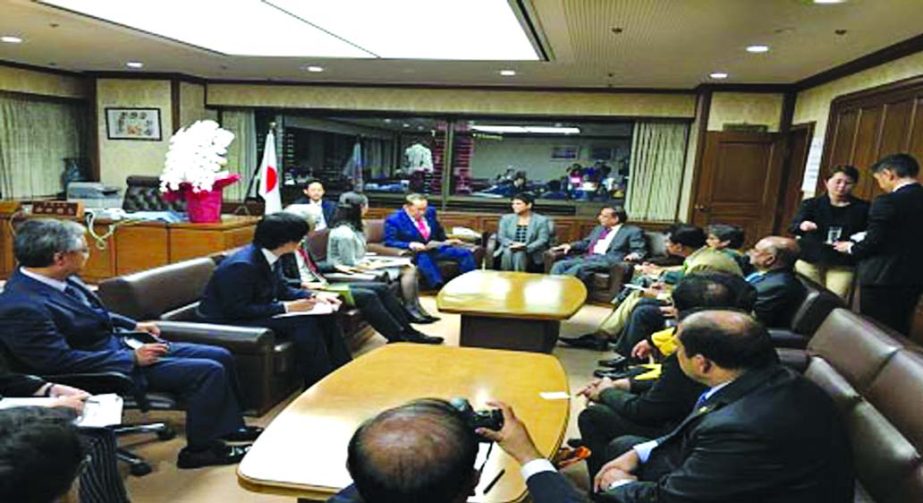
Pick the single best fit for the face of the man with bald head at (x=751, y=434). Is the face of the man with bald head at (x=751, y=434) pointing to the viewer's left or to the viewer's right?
to the viewer's left

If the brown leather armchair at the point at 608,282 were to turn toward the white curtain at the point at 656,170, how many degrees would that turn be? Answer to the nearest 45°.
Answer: approximately 135° to its right

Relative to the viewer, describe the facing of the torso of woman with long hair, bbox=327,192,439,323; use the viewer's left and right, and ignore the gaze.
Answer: facing to the right of the viewer

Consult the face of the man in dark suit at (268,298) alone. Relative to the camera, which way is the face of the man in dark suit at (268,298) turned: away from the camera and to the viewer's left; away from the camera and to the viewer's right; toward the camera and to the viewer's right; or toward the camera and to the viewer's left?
away from the camera and to the viewer's right

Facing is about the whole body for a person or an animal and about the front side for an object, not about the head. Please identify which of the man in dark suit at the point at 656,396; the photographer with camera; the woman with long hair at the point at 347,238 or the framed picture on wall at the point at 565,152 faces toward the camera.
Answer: the framed picture on wall

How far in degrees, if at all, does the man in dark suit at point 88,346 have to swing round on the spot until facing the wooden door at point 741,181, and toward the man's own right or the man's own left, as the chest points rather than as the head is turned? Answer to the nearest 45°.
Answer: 0° — they already face it

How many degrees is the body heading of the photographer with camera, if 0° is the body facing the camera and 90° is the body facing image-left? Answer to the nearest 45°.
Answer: approximately 180°

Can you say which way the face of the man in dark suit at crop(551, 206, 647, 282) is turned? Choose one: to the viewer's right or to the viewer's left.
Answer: to the viewer's left

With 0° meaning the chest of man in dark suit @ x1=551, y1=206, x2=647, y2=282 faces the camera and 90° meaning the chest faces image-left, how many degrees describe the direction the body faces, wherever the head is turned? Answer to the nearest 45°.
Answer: approximately 45°

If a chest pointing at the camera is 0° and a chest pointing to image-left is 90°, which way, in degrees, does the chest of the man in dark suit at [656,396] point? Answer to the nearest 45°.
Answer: approximately 90°

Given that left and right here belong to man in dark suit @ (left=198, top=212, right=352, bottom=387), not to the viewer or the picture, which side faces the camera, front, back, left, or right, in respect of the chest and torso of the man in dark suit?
right

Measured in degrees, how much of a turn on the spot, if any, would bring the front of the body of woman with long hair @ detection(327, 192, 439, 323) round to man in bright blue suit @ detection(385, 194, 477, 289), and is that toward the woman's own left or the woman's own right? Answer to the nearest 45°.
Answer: approximately 45° to the woman's own left

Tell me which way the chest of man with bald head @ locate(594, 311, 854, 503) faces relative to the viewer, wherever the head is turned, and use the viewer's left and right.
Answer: facing to the left of the viewer

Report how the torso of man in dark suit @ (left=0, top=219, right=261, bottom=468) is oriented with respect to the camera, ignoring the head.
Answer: to the viewer's right

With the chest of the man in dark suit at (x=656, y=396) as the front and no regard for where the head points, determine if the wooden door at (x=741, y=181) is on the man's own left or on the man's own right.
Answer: on the man's own right

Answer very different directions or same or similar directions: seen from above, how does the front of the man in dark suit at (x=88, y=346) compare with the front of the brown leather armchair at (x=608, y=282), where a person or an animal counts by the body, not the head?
very different directions
